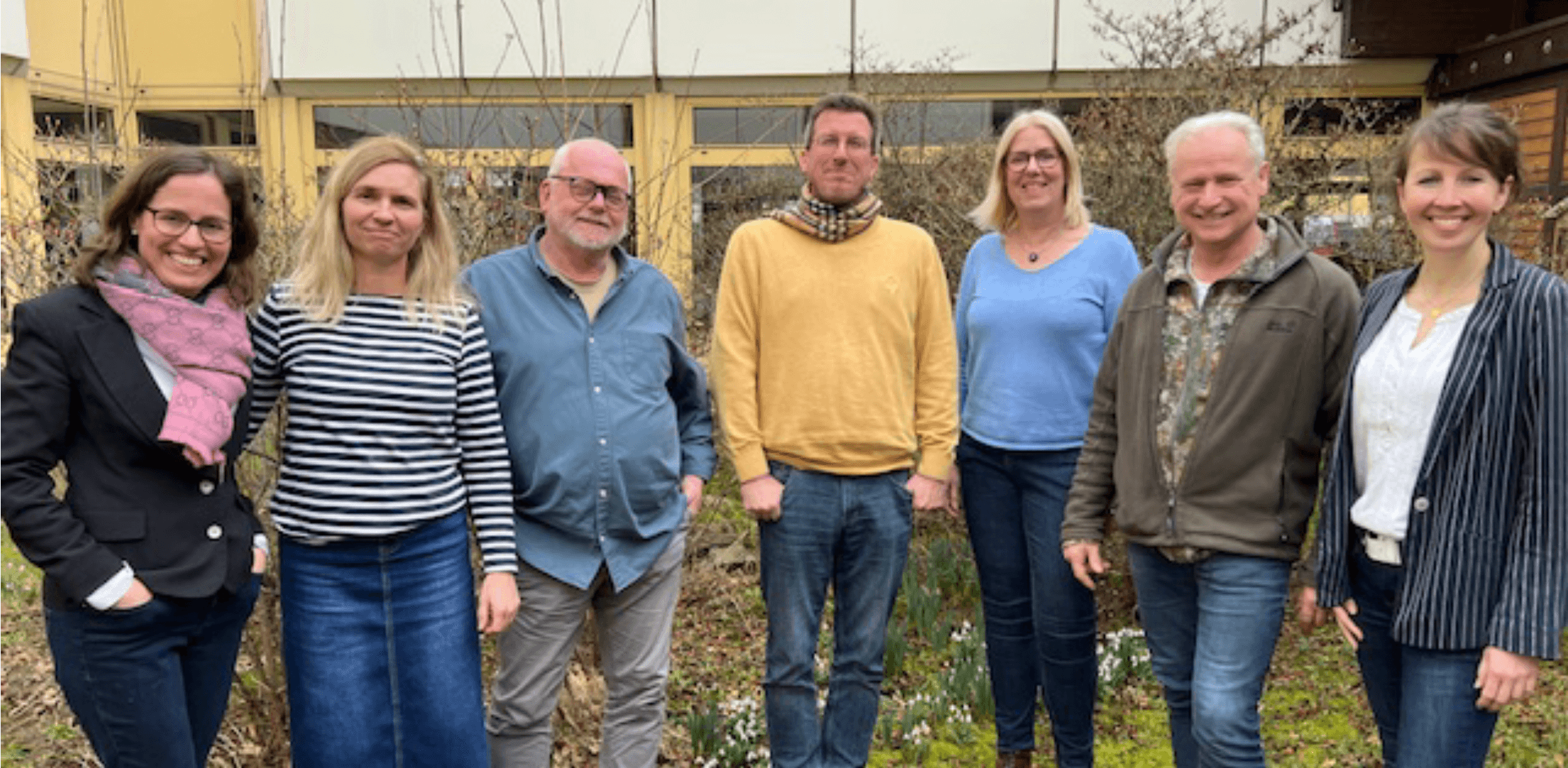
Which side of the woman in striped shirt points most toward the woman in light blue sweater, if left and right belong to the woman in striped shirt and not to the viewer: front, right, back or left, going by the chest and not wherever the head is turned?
left

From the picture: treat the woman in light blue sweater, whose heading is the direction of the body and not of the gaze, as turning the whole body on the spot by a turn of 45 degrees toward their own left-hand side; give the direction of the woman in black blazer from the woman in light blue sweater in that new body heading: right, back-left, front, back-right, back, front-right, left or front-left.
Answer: right

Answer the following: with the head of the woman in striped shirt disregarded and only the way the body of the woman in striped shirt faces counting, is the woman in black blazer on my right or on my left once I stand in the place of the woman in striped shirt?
on my right

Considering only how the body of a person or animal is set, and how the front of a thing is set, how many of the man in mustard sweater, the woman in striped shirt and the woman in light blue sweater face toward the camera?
3

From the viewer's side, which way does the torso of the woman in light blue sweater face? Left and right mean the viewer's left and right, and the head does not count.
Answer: facing the viewer

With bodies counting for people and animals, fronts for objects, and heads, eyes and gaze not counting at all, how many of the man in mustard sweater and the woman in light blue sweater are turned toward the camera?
2

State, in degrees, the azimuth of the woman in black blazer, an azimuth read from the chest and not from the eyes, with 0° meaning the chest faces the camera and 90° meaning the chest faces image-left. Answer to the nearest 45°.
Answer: approximately 315°

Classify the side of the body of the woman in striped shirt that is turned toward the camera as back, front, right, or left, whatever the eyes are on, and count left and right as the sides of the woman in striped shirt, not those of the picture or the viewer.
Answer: front

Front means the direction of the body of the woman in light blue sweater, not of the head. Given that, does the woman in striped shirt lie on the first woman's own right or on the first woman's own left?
on the first woman's own right
